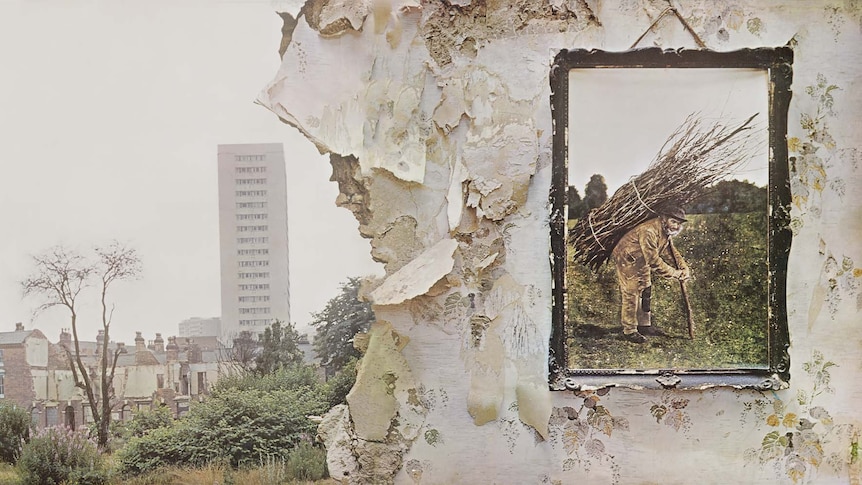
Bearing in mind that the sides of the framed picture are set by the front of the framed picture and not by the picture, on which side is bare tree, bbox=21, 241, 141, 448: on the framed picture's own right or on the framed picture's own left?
on the framed picture's own right

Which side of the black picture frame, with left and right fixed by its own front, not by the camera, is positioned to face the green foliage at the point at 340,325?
back

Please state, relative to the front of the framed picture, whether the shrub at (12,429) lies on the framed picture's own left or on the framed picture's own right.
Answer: on the framed picture's own right

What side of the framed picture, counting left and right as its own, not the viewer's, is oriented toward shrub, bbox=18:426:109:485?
back

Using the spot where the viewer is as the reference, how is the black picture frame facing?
facing the viewer

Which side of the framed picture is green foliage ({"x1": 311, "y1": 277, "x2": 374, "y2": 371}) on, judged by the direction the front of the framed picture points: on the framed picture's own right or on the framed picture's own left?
on the framed picture's own right
